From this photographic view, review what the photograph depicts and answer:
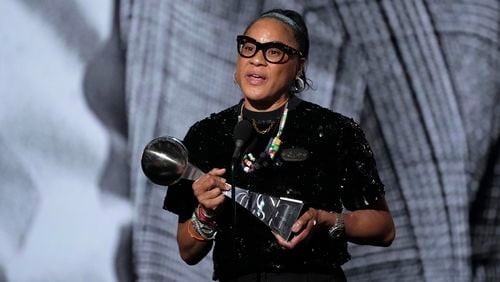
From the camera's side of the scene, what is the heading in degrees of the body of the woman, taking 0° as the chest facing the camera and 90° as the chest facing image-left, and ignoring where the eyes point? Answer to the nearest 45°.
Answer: approximately 45°

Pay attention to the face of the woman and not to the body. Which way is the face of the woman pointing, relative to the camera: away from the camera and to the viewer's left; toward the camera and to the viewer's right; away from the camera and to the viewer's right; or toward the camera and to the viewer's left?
toward the camera and to the viewer's left
